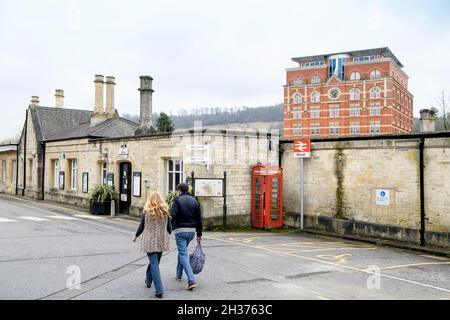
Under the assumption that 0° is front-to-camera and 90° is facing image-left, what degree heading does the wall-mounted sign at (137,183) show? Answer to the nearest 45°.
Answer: approximately 45°

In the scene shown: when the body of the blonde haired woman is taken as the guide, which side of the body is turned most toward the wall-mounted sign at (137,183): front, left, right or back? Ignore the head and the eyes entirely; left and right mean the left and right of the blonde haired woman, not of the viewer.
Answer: front

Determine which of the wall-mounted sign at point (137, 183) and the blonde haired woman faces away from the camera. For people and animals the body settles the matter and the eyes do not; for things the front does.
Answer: the blonde haired woman

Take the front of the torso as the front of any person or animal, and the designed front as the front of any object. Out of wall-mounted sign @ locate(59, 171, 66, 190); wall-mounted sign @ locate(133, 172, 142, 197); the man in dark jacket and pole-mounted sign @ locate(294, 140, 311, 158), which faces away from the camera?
the man in dark jacket

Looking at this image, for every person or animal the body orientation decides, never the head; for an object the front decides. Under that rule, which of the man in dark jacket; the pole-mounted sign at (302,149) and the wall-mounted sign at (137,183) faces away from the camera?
the man in dark jacket

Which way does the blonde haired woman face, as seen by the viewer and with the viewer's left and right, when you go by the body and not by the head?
facing away from the viewer

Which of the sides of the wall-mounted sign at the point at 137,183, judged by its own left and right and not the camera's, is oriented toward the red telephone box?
left

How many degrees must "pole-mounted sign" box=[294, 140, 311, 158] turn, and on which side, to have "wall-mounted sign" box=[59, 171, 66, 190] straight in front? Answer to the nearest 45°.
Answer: approximately 90° to its right

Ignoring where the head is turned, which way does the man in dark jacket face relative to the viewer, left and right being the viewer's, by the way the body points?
facing away from the viewer

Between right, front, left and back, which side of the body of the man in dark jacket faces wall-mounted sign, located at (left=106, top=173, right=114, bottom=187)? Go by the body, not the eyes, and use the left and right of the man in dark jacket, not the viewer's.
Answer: front

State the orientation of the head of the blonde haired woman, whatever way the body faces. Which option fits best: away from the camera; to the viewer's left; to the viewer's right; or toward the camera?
away from the camera

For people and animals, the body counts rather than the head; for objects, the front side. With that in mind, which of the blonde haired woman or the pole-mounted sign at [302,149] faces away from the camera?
the blonde haired woman

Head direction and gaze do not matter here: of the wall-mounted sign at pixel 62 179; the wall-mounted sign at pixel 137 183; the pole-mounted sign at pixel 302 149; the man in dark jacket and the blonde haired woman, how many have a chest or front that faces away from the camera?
2
